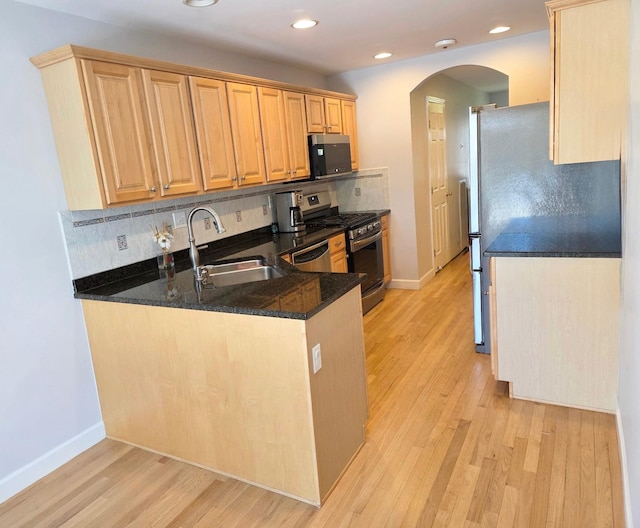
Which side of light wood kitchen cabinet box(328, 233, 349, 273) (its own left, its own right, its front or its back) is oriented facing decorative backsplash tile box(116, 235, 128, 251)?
right

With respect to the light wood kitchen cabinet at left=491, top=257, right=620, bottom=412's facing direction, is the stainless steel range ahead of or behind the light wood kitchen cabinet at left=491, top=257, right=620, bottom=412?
ahead

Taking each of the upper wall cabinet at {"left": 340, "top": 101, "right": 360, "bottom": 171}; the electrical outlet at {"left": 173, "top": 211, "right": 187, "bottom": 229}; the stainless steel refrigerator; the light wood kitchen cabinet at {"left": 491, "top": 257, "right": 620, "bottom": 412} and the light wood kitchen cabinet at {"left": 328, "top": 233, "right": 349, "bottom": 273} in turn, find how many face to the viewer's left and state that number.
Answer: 2

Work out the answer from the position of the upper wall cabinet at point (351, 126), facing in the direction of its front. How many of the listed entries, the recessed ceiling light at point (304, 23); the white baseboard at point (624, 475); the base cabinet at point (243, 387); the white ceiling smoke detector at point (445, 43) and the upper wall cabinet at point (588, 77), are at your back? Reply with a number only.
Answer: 0

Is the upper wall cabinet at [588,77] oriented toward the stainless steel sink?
yes

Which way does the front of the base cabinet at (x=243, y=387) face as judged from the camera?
facing away from the viewer and to the right of the viewer

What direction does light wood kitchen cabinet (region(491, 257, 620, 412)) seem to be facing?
to the viewer's left

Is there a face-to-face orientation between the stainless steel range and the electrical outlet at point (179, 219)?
no

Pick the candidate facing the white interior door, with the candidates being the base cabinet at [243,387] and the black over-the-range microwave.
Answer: the base cabinet

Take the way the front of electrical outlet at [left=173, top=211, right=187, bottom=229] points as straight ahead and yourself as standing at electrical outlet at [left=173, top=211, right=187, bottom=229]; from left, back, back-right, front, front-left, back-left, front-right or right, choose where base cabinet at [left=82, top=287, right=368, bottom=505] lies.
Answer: front-right

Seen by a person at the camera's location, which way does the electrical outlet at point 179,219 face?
facing the viewer and to the right of the viewer

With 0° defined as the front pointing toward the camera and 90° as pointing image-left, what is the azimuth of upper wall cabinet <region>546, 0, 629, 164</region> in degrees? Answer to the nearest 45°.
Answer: approximately 90°

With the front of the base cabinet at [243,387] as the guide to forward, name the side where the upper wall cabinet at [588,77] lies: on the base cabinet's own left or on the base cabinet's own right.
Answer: on the base cabinet's own right

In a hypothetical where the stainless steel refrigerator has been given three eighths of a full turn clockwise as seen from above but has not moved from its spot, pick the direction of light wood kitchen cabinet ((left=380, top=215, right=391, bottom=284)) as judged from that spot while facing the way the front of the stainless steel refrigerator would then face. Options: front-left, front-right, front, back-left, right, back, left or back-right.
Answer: left

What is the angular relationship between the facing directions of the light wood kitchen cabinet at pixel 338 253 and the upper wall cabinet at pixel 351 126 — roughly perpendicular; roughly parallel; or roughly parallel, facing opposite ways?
roughly parallel

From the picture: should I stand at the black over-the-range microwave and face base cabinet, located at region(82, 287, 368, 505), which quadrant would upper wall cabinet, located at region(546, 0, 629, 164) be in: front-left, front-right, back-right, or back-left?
front-left

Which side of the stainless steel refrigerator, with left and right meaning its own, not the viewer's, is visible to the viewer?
left

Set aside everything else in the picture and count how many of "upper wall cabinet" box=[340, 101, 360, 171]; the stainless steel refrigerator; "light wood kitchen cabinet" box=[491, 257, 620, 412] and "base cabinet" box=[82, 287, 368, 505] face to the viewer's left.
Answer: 2

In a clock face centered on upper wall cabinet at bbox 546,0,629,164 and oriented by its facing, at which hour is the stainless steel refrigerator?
The stainless steel refrigerator is roughly at 2 o'clock from the upper wall cabinet.
